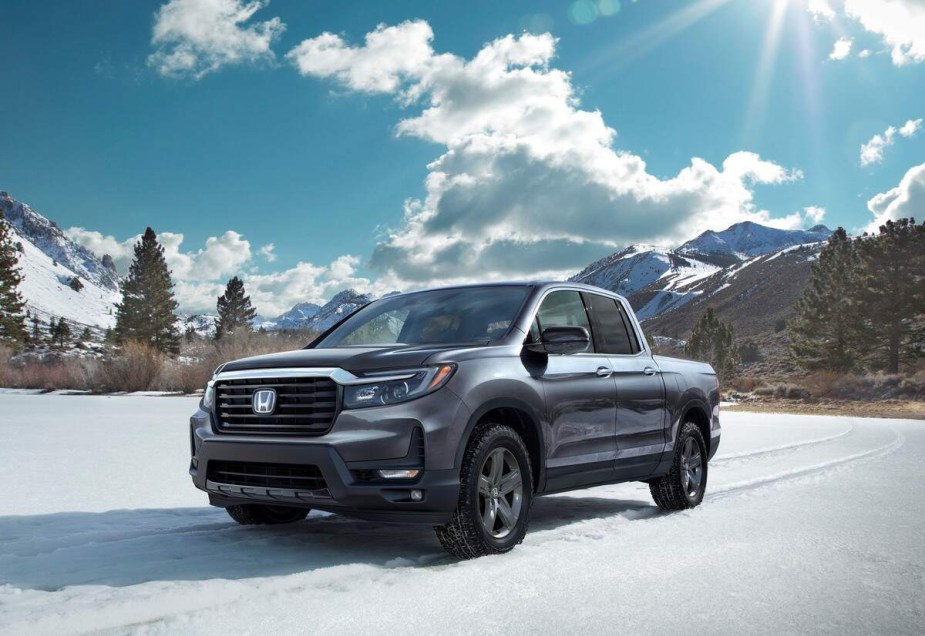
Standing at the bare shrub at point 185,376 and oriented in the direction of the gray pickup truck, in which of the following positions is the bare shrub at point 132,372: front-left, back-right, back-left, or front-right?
back-right

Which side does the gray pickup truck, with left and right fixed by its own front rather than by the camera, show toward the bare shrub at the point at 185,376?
right

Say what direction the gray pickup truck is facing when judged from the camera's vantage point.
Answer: facing the viewer and to the left of the viewer

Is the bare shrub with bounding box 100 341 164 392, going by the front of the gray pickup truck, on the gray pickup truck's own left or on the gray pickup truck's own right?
on the gray pickup truck's own right

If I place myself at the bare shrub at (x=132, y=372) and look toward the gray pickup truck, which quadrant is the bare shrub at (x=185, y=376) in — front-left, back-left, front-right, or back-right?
front-left
